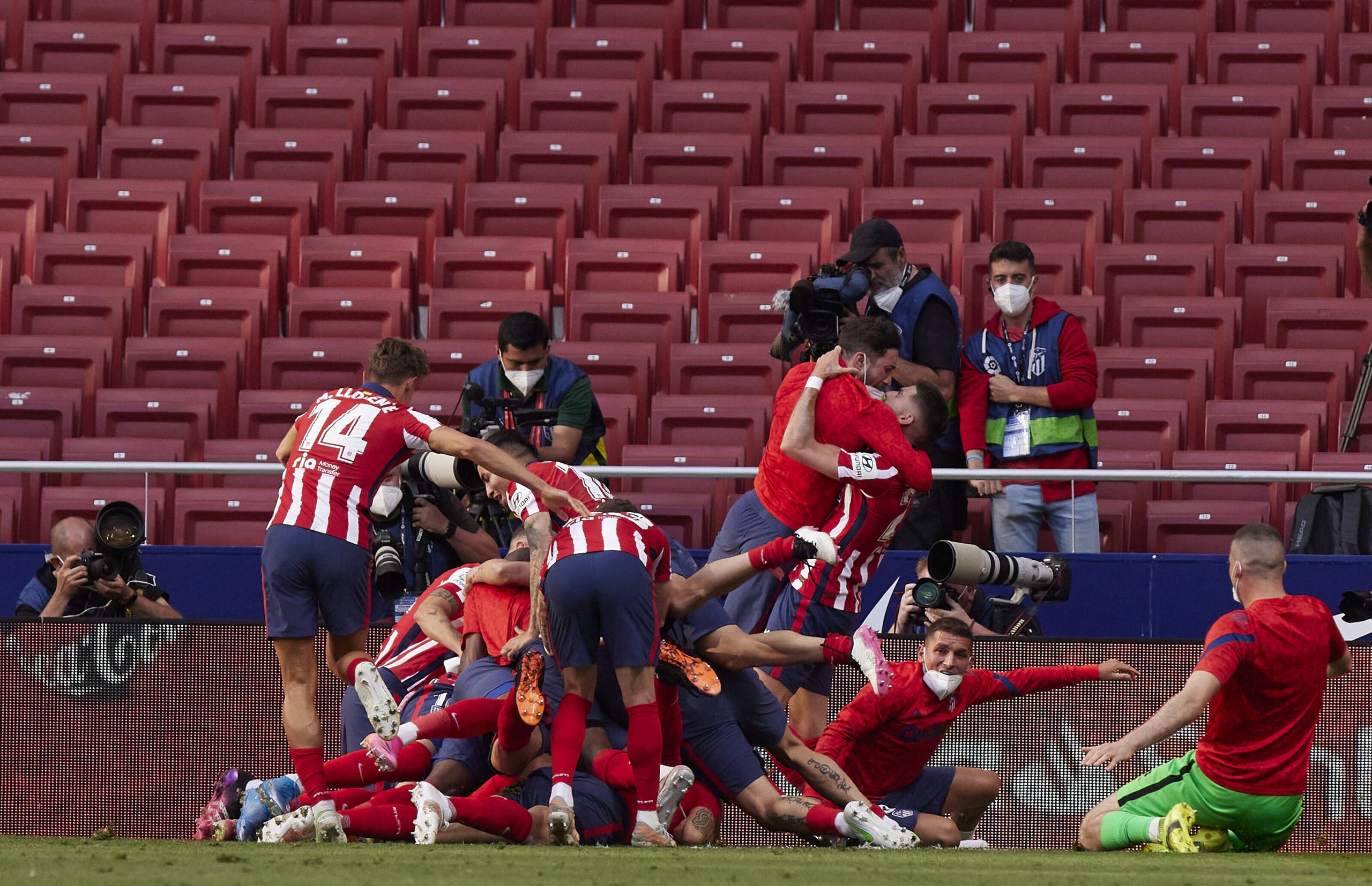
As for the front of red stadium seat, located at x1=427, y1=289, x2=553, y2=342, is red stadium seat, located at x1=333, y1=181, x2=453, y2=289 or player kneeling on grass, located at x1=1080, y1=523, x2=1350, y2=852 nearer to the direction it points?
the player kneeling on grass

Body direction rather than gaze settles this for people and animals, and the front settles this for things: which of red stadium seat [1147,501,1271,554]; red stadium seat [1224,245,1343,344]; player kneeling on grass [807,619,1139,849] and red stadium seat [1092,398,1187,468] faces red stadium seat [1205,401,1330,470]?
red stadium seat [1224,245,1343,344]

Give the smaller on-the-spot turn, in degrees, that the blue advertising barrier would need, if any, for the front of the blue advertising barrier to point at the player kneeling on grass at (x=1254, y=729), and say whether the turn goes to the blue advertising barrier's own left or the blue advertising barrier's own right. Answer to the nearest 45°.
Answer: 0° — it already faces them

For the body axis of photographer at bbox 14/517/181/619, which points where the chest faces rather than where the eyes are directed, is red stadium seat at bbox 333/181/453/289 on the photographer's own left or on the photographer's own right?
on the photographer's own left

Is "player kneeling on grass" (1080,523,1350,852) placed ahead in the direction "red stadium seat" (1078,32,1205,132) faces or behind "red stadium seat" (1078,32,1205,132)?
ahead

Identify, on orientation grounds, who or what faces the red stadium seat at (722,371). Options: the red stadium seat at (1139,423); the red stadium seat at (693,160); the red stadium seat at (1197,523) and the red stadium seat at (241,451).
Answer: the red stadium seat at (693,160)

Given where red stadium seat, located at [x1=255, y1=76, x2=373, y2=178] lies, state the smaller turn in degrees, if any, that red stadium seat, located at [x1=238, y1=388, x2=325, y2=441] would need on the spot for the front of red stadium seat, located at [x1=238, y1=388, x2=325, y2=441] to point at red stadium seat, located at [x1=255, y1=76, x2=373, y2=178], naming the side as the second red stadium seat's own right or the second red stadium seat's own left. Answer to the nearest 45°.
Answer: approximately 180°

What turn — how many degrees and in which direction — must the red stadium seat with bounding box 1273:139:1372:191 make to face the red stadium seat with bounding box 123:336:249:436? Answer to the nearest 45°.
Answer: approximately 45° to its right

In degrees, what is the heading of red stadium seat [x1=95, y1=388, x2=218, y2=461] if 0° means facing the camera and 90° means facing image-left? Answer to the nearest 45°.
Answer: approximately 0°

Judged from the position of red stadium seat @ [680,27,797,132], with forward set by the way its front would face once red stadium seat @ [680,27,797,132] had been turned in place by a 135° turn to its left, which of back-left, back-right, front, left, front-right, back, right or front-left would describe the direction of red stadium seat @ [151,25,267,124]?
back-left
